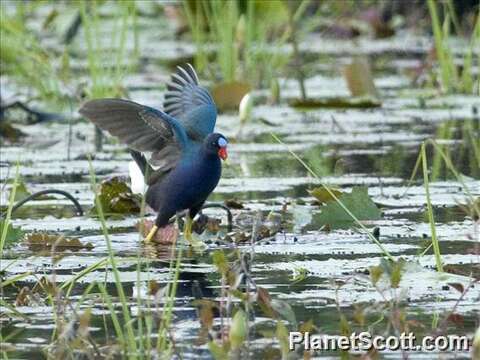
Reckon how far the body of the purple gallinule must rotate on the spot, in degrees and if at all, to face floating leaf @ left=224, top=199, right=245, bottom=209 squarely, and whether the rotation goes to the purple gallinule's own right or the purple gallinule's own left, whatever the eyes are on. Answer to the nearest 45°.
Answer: approximately 90° to the purple gallinule's own left

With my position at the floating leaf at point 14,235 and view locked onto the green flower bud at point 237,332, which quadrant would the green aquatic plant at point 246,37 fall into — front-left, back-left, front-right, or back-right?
back-left

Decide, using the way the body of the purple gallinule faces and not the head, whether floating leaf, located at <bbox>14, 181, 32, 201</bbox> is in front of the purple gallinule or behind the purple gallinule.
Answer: behind

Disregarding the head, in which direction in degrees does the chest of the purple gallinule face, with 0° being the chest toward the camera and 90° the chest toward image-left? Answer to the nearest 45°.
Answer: approximately 315°

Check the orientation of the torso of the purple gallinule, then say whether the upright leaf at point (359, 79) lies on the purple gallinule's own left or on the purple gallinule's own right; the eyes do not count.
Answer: on the purple gallinule's own left

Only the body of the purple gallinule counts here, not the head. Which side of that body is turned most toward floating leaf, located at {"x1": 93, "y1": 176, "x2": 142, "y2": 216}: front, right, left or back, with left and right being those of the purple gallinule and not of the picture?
back

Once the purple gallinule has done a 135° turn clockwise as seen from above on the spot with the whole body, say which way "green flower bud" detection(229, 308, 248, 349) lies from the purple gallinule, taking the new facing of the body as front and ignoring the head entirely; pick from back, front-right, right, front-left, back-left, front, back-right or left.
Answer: left

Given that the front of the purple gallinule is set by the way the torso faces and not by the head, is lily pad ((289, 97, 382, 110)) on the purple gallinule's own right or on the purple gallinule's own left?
on the purple gallinule's own left
